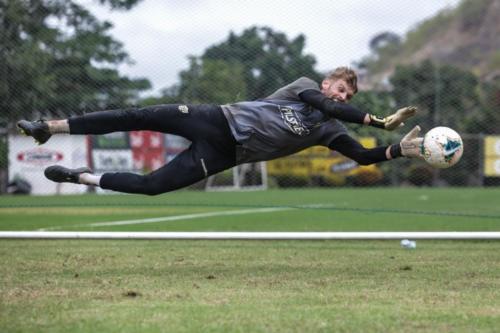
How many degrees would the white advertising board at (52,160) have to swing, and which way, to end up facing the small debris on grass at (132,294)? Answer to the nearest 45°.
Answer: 0° — it already faces it

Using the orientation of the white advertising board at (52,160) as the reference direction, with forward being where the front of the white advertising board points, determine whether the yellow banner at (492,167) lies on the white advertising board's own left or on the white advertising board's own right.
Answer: on the white advertising board's own left

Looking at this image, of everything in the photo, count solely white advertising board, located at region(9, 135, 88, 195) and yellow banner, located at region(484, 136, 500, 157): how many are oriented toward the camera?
2

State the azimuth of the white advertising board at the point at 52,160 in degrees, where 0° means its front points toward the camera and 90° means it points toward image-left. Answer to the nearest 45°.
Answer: approximately 0°

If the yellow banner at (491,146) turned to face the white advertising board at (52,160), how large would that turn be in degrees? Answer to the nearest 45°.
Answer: approximately 45° to its right
